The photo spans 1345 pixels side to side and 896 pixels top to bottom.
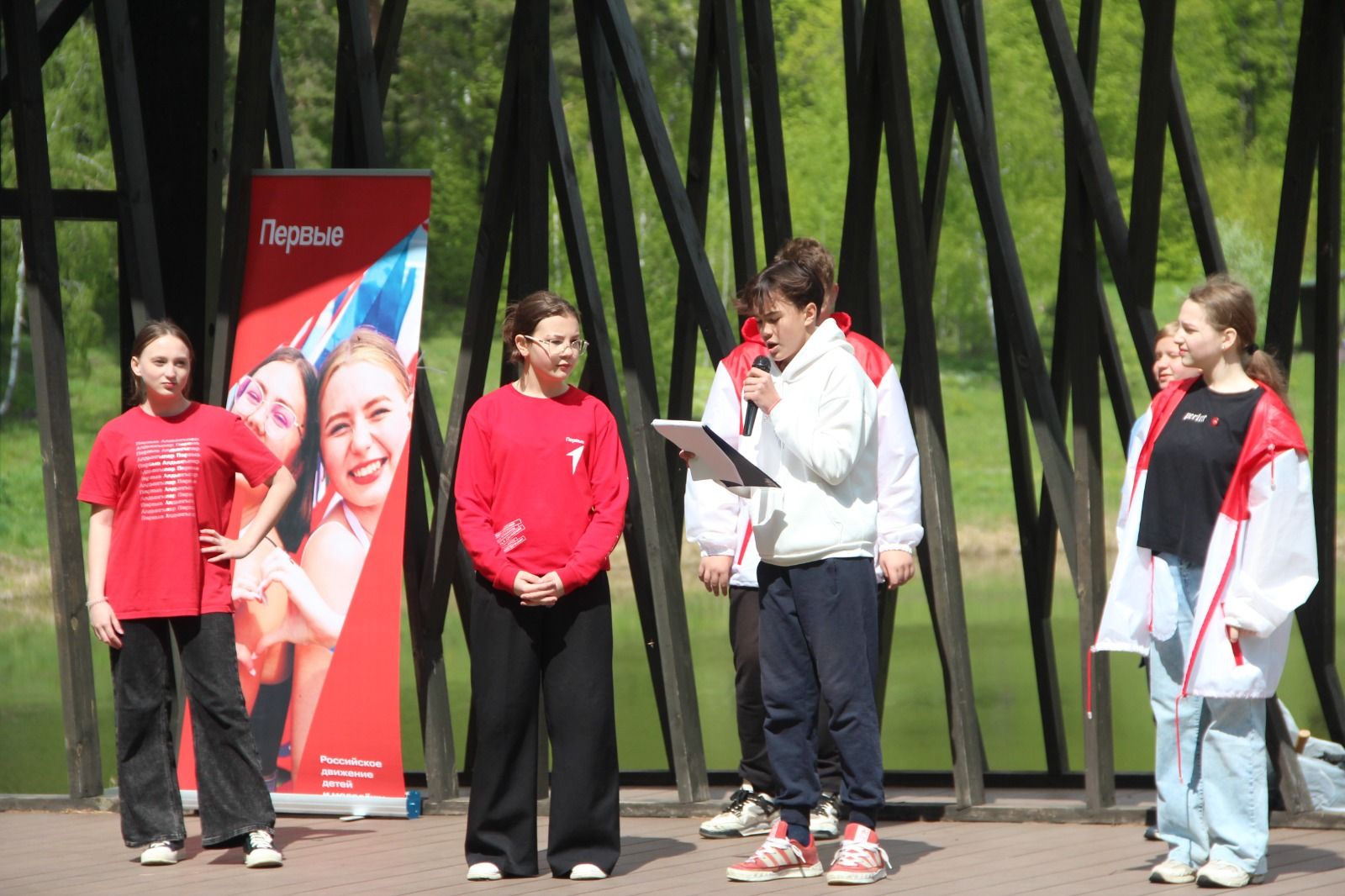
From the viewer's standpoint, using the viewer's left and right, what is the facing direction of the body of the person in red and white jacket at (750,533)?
facing the viewer

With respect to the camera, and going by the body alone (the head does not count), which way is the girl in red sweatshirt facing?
toward the camera

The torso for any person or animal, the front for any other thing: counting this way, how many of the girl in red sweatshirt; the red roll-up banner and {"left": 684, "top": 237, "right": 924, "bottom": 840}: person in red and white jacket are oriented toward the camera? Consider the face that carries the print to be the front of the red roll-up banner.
3

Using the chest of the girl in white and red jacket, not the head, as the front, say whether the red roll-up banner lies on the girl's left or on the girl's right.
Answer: on the girl's right

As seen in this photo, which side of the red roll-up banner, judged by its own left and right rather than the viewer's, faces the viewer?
front

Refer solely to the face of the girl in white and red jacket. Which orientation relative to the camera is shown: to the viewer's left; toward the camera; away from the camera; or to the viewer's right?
to the viewer's left

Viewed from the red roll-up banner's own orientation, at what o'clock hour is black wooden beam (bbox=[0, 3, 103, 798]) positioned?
The black wooden beam is roughly at 4 o'clock from the red roll-up banner.

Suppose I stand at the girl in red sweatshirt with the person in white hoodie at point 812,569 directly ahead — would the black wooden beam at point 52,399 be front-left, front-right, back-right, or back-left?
back-left

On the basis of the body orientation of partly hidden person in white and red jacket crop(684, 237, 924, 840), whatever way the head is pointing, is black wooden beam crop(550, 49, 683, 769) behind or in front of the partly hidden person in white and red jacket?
behind

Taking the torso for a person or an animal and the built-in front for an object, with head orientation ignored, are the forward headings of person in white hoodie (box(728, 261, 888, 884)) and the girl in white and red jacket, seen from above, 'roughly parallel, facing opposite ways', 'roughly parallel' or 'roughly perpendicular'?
roughly parallel

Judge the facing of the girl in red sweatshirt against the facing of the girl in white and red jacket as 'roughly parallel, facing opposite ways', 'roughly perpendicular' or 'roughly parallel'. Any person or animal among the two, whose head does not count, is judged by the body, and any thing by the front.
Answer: roughly perpendicular

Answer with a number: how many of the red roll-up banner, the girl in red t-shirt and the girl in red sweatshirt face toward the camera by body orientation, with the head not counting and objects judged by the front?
3

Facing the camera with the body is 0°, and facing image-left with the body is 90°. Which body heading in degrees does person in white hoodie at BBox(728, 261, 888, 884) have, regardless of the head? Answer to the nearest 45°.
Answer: approximately 45°

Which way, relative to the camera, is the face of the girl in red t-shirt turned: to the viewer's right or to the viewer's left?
to the viewer's right
